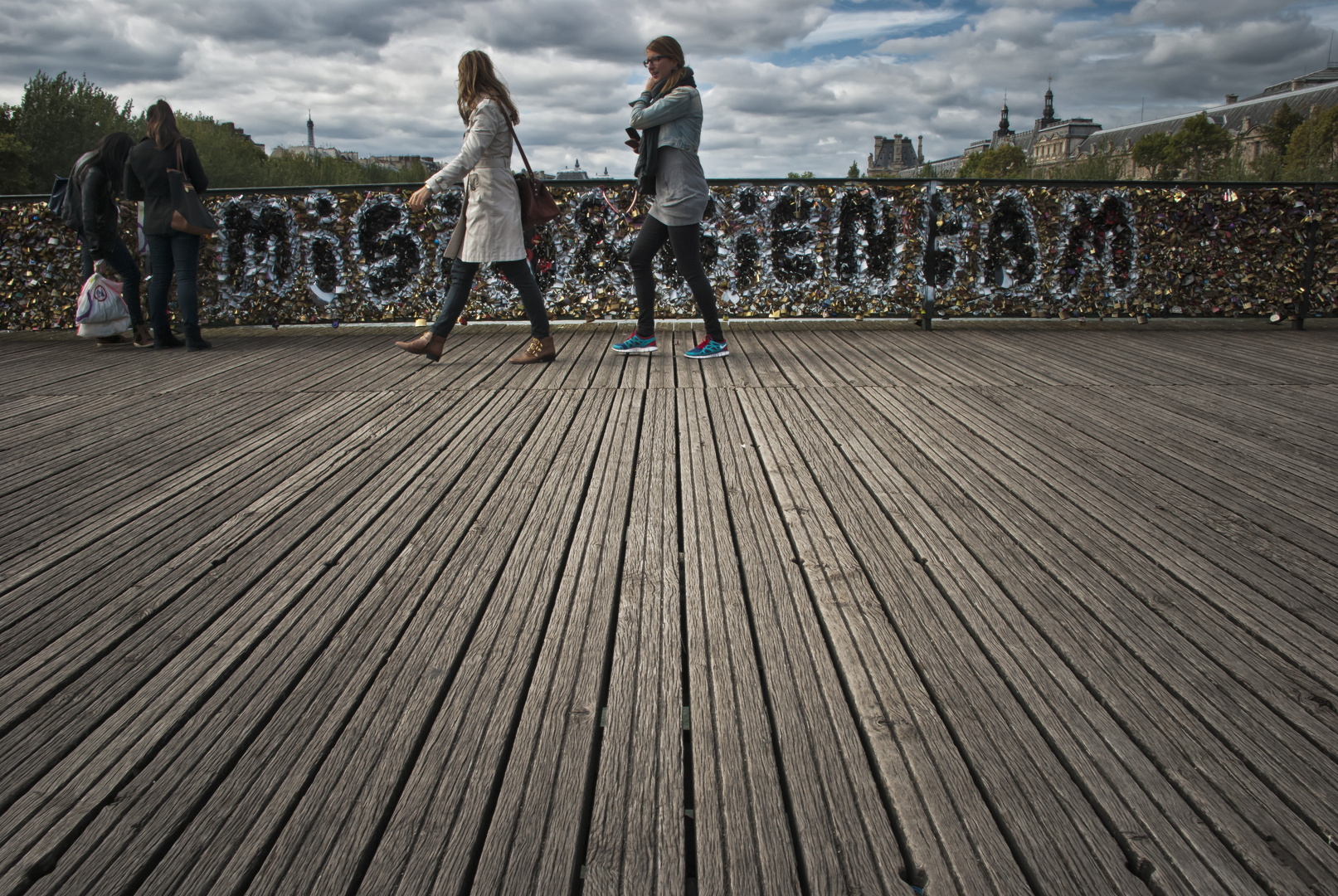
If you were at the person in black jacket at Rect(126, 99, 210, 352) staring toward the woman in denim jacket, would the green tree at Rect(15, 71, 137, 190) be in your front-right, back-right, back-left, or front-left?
back-left

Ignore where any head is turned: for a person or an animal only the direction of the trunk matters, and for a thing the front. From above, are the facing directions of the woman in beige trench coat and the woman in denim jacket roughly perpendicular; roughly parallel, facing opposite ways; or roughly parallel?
roughly parallel

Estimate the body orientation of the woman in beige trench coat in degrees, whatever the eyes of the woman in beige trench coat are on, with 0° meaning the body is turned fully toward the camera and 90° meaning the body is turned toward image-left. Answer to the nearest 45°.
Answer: approximately 90°

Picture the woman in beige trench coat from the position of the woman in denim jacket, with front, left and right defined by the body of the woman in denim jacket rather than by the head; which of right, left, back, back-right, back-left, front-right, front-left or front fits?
front

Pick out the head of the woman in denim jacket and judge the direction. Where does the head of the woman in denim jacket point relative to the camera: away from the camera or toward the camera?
toward the camera

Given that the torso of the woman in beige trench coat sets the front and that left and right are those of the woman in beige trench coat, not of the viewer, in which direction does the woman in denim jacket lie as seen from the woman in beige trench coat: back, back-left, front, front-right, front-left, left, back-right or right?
back

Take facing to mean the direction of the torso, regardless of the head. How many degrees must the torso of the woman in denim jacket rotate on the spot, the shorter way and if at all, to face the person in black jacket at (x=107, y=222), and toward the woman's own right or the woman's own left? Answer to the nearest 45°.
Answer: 0° — they already face them

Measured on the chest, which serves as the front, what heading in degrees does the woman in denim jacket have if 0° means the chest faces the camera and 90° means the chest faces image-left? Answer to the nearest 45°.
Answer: approximately 90°

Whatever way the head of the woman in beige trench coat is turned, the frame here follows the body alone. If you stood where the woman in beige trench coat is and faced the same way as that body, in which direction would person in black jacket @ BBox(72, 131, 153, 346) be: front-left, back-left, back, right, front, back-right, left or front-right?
front-right
